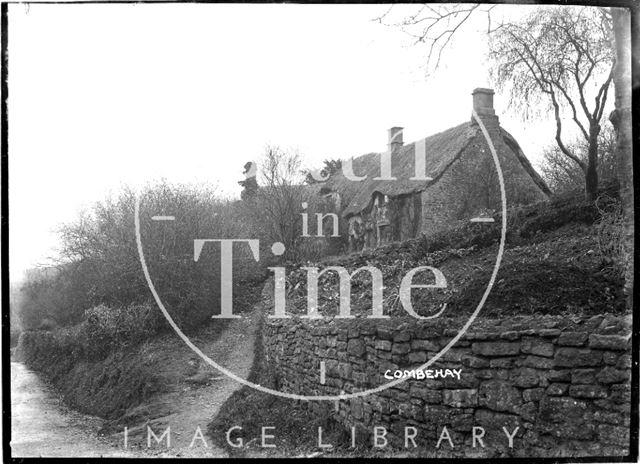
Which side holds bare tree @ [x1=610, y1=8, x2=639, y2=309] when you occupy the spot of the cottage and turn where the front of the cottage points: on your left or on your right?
on your left

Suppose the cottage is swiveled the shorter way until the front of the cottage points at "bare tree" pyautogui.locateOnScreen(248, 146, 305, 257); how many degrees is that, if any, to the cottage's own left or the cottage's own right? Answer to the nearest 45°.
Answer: approximately 45° to the cottage's own right

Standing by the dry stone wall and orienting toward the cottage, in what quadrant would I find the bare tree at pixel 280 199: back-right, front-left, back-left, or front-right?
front-left

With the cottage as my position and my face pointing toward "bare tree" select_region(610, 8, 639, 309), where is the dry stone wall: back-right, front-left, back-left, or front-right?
front-right

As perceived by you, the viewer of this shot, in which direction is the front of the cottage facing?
facing the viewer and to the left of the viewer
